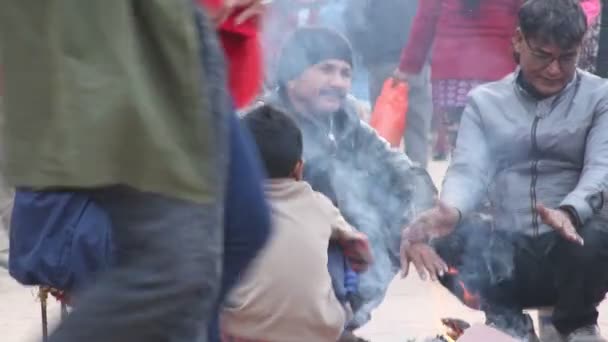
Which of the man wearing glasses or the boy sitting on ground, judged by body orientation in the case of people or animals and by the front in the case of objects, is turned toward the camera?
the man wearing glasses

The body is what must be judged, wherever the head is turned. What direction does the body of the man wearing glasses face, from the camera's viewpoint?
toward the camera

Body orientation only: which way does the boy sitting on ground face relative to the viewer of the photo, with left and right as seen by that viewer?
facing away from the viewer and to the right of the viewer

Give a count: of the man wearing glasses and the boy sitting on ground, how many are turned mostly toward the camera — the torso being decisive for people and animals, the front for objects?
1

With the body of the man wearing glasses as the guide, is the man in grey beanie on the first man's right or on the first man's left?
on the first man's right

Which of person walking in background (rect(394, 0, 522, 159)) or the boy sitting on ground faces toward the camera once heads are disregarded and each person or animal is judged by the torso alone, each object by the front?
the person walking in background

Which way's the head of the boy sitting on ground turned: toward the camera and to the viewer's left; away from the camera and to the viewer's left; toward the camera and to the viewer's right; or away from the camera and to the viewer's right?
away from the camera and to the viewer's right

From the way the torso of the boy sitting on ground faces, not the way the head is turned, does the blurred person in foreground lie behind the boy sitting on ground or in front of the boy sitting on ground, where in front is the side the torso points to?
behind
